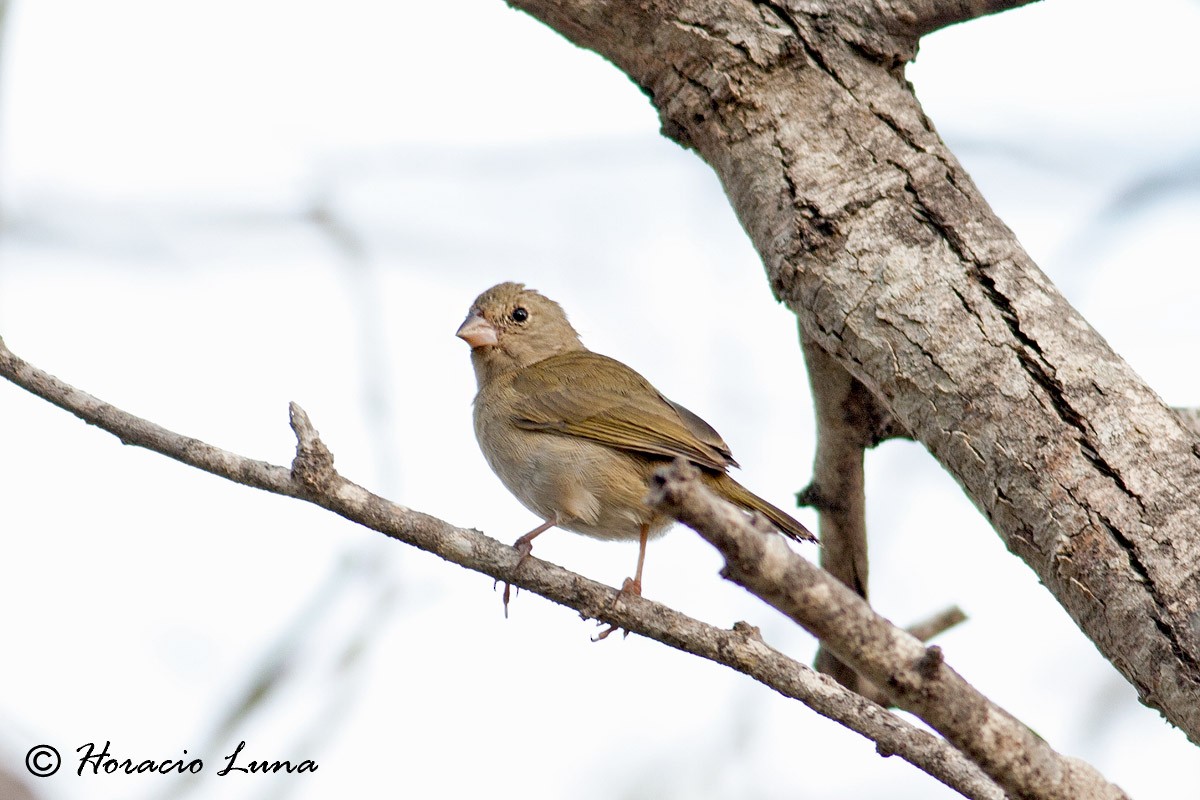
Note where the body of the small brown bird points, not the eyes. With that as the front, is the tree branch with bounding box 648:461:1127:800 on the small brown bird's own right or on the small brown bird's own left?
on the small brown bird's own left

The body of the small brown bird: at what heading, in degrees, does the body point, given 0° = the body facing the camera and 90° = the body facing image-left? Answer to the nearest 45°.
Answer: approximately 90°

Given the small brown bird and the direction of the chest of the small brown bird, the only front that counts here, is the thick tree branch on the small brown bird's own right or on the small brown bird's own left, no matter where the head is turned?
on the small brown bird's own left

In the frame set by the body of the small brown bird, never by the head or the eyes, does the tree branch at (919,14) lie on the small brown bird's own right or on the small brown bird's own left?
on the small brown bird's own left
